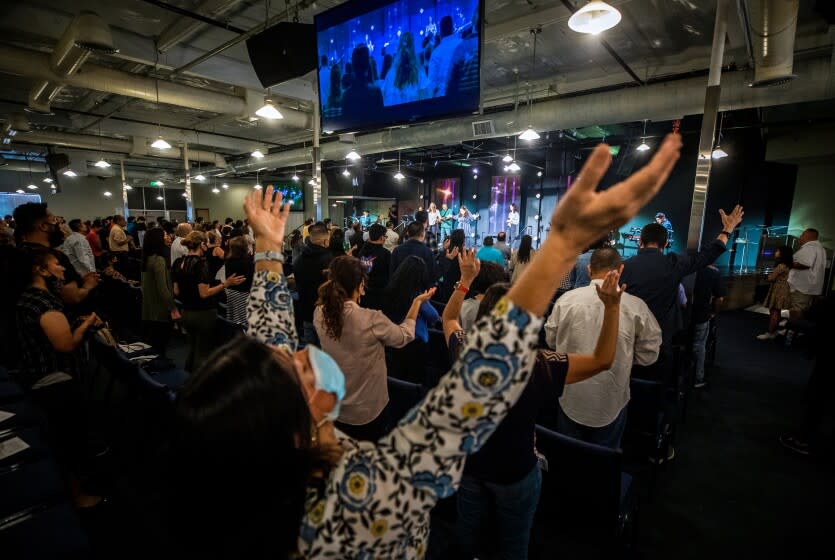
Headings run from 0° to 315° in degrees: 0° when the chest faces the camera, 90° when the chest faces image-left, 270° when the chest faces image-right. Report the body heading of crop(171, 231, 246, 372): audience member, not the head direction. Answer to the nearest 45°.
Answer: approximately 225°

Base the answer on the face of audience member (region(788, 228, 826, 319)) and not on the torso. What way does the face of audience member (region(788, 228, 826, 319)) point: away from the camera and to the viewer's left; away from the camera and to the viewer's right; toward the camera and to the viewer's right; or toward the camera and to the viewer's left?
away from the camera and to the viewer's left

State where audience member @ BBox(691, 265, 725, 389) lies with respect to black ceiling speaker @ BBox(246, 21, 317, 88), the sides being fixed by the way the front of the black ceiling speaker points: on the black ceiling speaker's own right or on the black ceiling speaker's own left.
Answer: on the black ceiling speaker's own left

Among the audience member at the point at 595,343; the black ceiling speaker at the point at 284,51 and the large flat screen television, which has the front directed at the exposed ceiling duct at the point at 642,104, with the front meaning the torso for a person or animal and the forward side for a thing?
the audience member

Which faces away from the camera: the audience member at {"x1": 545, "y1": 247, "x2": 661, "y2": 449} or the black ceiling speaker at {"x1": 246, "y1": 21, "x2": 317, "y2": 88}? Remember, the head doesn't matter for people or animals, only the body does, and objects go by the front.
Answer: the audience member

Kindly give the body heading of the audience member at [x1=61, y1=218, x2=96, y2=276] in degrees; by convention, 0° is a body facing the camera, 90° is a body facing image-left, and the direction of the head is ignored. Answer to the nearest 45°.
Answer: approximately 225°

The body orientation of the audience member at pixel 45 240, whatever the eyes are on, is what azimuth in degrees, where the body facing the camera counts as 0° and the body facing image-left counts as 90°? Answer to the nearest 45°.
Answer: approximately 225°

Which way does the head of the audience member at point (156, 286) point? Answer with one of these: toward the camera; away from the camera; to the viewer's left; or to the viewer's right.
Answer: away from the camera

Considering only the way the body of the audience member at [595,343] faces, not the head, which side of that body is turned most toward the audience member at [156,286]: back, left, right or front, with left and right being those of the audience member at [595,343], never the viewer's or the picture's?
left

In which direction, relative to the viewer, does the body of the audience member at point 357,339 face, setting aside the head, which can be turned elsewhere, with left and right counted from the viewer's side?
facing away from the viewer and to the right of the viewer

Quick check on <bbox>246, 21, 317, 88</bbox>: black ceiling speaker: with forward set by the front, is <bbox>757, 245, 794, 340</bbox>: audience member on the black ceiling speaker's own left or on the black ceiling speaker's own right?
on the black ceiling speaker's own left

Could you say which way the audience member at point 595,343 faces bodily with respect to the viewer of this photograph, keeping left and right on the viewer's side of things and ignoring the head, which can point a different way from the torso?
facing away from the viewer

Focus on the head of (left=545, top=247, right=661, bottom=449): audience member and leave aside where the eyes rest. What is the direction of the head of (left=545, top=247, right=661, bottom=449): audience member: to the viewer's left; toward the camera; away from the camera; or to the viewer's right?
away from the camera
